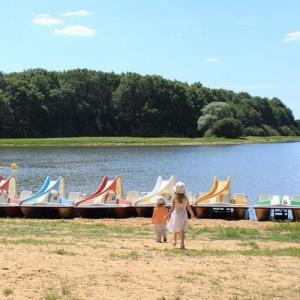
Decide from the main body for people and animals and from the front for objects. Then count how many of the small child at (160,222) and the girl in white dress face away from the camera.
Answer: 2

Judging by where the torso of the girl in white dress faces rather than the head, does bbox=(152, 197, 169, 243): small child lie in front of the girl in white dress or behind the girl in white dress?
in front

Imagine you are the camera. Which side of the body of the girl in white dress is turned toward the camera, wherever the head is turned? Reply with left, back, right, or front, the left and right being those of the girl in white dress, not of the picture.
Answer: back

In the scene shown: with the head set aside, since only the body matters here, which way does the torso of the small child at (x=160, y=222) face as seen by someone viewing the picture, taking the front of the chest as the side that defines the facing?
away from the camera

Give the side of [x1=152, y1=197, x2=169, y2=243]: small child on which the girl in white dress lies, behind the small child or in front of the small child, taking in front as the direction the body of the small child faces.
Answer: behind
